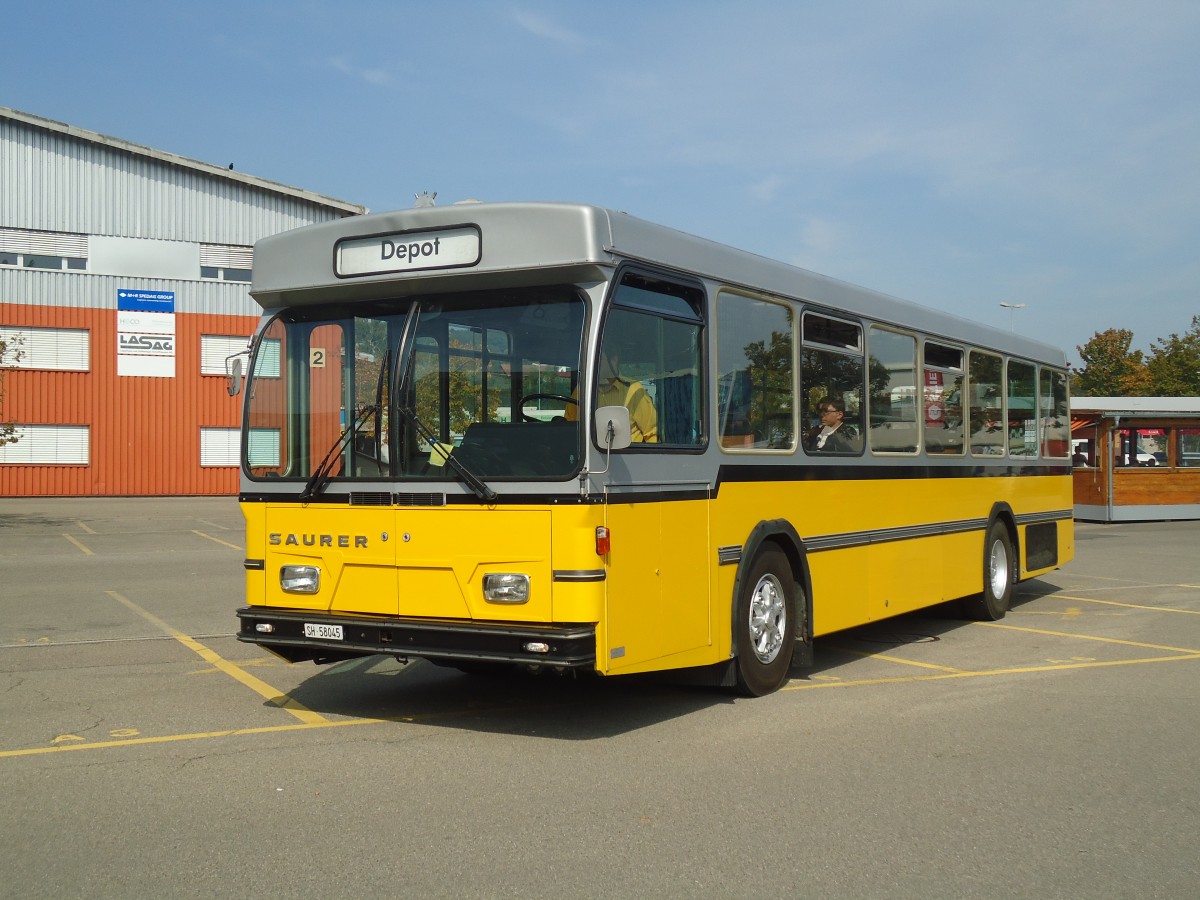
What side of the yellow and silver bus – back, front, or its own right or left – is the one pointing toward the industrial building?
right

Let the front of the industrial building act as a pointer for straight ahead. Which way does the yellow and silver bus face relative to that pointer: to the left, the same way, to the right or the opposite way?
to the right

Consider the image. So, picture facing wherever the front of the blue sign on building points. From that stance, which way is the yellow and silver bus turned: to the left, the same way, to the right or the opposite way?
to the right

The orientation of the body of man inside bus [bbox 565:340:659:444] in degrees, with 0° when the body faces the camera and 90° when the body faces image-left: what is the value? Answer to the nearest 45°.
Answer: approximately 45°

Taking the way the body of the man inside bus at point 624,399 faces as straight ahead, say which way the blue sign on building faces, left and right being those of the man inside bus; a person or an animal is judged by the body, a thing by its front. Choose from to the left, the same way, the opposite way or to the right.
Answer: to the left
